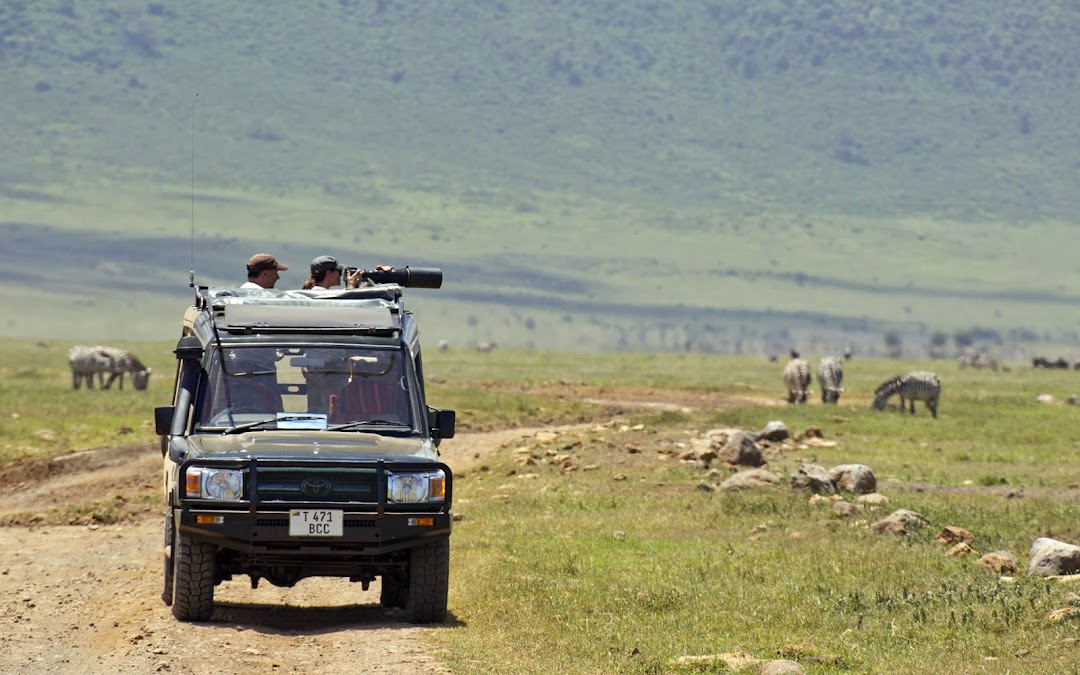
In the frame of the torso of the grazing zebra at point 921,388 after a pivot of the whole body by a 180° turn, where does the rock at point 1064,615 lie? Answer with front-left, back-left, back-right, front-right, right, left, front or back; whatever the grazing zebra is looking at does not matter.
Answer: right

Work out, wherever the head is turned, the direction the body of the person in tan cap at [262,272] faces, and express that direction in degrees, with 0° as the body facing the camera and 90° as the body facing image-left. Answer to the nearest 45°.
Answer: approximately 270°

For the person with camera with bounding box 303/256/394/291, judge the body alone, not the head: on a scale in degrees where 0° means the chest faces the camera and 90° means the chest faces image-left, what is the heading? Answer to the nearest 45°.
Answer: approximately 270°

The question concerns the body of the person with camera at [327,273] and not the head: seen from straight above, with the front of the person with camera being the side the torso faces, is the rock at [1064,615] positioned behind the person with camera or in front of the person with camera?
in front

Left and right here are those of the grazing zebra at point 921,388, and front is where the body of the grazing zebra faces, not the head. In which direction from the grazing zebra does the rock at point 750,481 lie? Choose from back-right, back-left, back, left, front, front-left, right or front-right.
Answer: left

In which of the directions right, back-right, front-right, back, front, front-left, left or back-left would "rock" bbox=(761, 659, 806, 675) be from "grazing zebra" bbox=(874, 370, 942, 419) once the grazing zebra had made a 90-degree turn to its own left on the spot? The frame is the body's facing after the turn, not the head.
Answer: front

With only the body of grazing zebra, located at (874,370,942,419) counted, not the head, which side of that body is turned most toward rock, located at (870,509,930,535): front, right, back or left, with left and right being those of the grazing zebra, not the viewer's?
left

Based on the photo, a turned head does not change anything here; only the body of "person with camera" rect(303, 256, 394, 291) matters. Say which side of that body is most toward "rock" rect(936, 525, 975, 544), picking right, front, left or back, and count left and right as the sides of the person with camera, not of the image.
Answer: front

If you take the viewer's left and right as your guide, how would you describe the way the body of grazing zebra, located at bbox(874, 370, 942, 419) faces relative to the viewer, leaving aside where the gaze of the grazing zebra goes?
facing to the left of the viewer

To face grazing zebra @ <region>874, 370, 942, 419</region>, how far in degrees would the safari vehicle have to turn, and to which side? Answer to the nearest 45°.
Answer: approximately 135° to its left

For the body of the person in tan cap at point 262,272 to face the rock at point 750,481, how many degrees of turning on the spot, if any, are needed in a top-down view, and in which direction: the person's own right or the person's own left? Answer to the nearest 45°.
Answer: approximately 45° to the person's own left

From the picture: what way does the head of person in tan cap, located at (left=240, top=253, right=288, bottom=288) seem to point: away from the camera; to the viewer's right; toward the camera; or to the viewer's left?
to the viewer's right

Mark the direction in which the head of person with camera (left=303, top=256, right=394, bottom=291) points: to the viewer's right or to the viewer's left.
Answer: to the viewer's right

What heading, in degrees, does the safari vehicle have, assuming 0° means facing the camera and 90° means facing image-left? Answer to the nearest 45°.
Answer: approximately 0°
